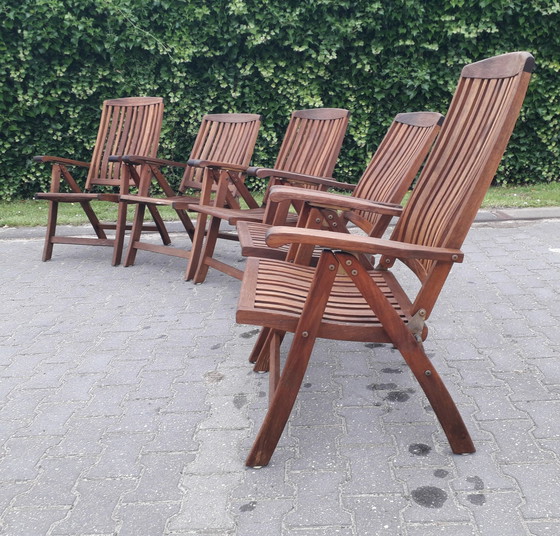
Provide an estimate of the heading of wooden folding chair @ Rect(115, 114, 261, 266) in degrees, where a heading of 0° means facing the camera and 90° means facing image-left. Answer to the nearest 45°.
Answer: approximately 45°

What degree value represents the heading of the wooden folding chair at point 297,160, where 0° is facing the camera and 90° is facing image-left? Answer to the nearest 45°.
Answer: approximately 45°

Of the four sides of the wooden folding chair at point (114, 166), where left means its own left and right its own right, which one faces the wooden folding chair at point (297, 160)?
left

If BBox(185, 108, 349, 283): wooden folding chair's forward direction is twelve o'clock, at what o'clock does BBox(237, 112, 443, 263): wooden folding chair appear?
BBox(237, 112, 443, 263): wooden folding chair is roughly at 10 o'clock from BBox(185, 108, 349, 283): wooden folding chair.

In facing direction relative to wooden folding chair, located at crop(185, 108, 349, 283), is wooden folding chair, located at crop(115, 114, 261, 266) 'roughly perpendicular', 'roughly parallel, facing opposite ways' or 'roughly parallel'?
roughly parallel

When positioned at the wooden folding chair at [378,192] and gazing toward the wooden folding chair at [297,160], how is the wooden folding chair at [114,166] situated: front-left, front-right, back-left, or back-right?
front-left

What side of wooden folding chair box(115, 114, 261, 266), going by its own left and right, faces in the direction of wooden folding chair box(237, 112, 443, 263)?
left

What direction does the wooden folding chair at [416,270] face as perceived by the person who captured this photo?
facing to the left of the viewer

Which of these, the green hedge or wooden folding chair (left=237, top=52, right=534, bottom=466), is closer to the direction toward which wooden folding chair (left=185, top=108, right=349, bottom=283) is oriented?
the wooden folding chair

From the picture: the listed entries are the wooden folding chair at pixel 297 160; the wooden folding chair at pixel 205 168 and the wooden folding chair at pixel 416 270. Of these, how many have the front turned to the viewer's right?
0

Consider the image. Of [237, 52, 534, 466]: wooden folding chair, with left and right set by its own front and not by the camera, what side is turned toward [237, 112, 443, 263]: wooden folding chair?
right

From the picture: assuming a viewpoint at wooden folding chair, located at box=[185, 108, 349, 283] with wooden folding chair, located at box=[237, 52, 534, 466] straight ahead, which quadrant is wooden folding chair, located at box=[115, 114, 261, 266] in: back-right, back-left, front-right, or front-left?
back-right

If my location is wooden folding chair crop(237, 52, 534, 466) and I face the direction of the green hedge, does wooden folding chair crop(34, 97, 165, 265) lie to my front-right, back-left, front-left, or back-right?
front-left

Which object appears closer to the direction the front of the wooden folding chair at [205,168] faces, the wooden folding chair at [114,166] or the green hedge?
the wooden folding chair

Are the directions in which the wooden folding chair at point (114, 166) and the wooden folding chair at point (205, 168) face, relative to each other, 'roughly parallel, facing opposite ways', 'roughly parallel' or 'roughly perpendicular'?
roughly parallel
